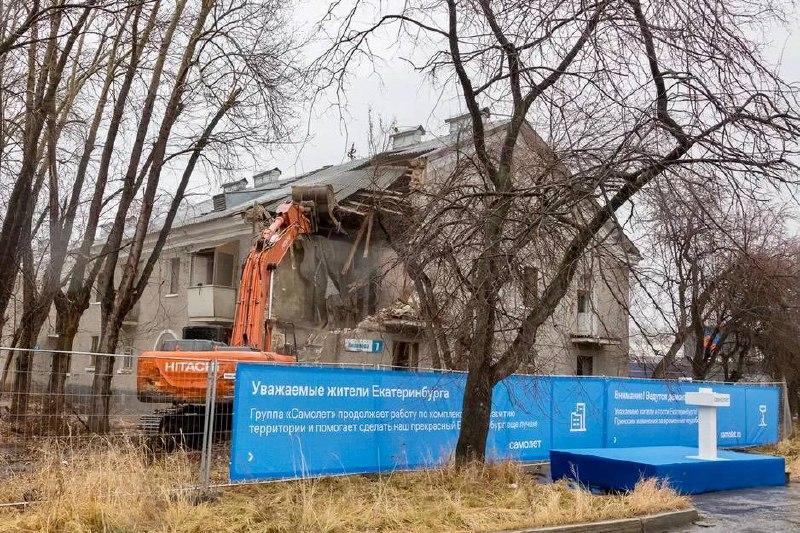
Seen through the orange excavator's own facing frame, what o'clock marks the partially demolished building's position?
The partially demolished building is roughly at 11 o'clock from the orange excavator.

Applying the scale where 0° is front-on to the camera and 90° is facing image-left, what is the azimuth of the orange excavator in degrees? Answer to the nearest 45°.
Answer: approximately 225°

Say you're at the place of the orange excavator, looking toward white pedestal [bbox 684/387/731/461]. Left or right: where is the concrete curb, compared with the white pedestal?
right

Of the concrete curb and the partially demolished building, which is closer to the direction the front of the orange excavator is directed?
the partially demolished building

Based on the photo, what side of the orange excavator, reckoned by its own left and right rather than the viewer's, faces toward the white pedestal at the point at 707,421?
right

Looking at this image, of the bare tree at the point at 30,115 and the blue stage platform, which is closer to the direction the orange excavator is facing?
the blue stage platform

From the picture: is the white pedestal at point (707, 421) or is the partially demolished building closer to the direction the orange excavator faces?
the partially demolished building

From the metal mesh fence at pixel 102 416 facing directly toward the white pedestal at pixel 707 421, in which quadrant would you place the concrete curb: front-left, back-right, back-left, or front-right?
front-right

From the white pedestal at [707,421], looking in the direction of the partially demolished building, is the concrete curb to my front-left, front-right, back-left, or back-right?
back-left

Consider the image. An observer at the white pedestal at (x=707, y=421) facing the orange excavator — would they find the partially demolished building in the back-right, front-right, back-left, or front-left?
front-right

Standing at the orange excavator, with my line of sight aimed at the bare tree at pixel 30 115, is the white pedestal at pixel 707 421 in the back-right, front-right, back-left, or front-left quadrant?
back-left
